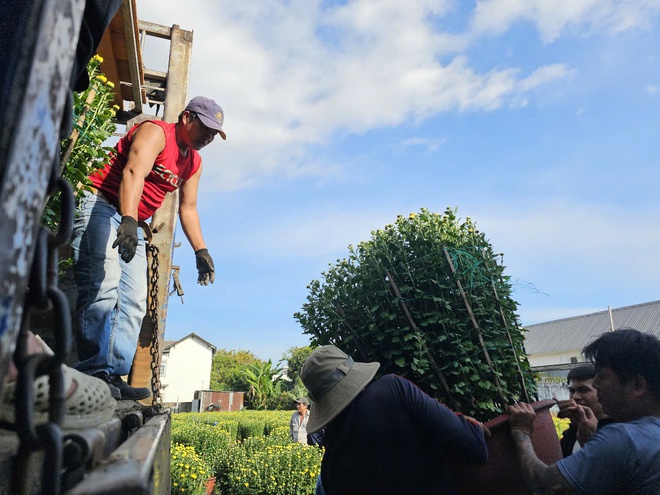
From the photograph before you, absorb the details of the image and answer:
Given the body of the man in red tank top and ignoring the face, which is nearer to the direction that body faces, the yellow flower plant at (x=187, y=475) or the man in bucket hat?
the man in bucket hat

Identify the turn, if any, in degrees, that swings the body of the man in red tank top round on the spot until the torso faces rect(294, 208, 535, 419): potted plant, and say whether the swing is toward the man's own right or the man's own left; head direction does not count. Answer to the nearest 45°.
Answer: approximately 45° to the man's own left

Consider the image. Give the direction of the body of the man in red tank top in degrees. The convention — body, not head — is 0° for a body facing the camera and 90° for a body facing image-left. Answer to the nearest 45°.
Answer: approximately 315°

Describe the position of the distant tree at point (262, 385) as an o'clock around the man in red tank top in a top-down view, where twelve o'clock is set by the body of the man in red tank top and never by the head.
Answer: The distant tree is roughly at 8 o'clock from the man in red tank top.

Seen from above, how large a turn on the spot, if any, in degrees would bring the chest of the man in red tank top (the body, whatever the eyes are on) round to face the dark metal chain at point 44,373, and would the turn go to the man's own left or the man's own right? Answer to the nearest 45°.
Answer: approximately 45° to the man's own right

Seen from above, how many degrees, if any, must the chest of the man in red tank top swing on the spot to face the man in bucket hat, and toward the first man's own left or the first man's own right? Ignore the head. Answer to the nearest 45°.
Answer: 0° — they already face them

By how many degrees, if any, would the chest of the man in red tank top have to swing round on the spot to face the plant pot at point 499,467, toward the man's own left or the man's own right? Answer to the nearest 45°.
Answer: approximately 45° to the man's own left
